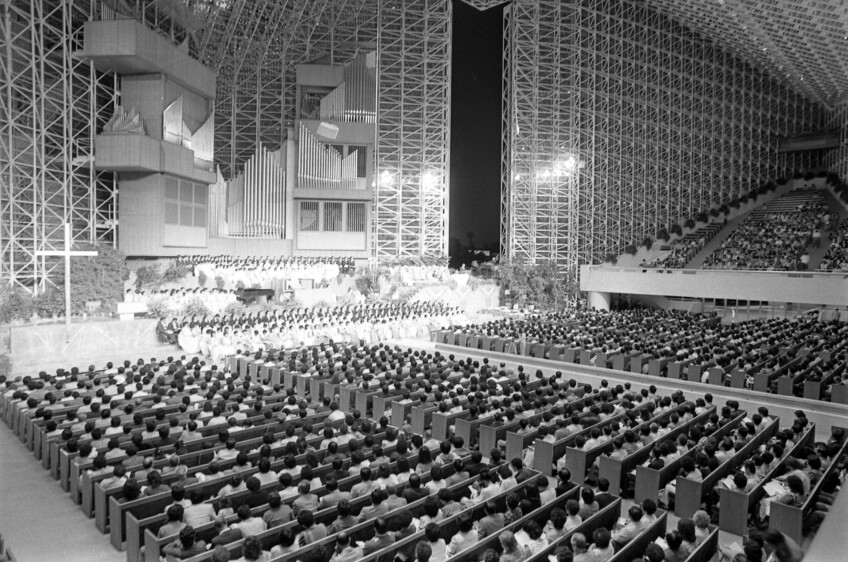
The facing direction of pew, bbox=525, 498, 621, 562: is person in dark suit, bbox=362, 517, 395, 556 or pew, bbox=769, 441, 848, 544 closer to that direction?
the person in dark suit

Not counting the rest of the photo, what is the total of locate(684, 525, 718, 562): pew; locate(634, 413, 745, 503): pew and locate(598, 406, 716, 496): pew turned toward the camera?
0

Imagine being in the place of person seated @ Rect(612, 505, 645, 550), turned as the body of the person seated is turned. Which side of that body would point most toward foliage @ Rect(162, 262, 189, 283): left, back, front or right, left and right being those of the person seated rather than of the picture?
front

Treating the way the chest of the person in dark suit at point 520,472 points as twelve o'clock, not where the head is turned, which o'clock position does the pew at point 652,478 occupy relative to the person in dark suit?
The pew is roughly at 4 o'clock from the person in dark suit.

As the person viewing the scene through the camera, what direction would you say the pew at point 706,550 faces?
facing away from the viewer and to the left of the viewer

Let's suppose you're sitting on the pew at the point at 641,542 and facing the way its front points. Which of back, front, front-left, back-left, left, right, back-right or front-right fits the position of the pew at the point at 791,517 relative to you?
right

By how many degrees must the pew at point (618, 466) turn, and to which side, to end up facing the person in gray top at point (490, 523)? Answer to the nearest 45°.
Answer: approximately 135° to its left

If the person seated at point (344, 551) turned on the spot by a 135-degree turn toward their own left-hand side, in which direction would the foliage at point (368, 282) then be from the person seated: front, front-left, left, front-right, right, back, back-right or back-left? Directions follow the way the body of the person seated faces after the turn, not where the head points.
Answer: back

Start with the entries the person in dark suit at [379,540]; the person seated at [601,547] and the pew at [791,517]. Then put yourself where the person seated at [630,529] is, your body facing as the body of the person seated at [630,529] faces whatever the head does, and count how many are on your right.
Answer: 1

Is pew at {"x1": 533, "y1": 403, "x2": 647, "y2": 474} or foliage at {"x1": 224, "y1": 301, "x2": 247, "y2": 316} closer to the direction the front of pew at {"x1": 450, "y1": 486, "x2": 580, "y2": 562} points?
the foliage

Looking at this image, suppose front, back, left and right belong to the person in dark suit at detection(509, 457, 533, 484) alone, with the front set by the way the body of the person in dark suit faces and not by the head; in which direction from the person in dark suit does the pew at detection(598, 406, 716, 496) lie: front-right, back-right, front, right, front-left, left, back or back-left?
right

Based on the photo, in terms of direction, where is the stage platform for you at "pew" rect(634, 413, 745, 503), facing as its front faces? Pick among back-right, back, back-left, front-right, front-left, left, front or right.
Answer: front-left

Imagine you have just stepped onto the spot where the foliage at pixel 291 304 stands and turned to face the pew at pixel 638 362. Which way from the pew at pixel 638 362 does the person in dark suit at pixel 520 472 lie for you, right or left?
right

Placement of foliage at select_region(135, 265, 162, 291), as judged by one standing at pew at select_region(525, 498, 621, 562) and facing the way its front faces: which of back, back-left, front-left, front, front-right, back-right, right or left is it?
front

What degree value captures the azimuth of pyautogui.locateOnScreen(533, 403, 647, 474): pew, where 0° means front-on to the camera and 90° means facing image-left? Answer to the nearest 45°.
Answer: approximately 135°

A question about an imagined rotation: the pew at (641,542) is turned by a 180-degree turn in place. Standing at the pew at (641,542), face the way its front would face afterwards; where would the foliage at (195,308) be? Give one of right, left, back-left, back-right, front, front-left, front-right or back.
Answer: back

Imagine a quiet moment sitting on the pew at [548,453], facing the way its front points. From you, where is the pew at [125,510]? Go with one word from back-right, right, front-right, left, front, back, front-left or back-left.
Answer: left

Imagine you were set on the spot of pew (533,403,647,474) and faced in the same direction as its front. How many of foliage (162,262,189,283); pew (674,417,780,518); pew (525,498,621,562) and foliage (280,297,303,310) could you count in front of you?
2

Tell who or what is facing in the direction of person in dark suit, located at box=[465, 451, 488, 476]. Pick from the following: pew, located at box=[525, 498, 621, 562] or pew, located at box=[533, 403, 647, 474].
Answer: pew, located at box=[525, 498, 621, 562]

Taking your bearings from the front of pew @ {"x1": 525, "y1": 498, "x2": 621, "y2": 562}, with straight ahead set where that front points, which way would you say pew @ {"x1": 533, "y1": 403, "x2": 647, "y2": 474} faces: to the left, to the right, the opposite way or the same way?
the same way

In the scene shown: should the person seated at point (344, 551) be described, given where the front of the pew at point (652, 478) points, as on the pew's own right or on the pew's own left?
on the pew's own left

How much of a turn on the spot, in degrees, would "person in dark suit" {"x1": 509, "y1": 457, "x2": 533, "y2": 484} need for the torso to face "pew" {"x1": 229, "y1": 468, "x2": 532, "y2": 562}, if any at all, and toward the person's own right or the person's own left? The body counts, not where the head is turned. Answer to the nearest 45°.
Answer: approximately 90° to the person's own left
